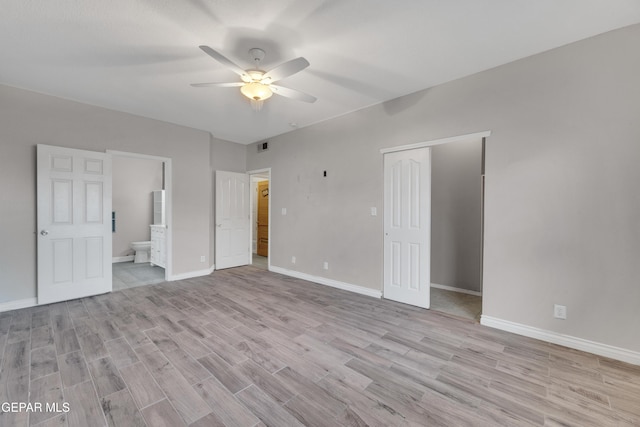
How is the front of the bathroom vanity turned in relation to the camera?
facing the viewer and to the left of the viewer

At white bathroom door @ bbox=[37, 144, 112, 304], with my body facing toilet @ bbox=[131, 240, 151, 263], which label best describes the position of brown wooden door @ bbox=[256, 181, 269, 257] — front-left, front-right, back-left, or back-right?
front-right

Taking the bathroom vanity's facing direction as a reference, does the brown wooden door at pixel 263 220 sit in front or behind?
behind

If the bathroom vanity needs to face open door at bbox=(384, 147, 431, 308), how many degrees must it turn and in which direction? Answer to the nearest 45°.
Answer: approximately 90° to its left

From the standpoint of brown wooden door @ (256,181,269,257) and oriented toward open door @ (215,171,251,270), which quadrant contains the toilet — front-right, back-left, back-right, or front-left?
front-right

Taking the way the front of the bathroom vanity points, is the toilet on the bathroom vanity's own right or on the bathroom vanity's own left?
on the bathroom vanity's own right

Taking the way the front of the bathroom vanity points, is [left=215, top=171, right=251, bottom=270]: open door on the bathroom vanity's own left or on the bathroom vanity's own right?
on the bathroom vanity's own left

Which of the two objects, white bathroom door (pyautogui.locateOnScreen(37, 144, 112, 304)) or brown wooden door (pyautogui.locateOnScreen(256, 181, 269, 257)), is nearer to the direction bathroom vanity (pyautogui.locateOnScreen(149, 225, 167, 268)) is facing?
the white bathroom door
